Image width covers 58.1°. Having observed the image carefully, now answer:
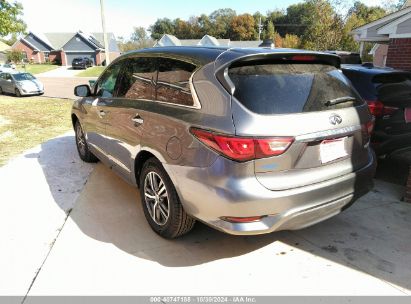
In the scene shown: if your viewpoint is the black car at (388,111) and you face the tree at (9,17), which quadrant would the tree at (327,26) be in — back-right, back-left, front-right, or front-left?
front-right

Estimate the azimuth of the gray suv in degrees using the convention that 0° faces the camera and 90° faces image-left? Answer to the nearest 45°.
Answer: approximately 135°

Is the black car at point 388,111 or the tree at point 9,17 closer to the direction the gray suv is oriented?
the tree

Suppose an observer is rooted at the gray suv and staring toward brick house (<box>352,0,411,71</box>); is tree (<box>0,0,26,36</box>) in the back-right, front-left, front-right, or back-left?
front-left

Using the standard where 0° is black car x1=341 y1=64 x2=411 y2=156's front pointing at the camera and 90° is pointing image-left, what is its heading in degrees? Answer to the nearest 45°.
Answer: approximately 135°

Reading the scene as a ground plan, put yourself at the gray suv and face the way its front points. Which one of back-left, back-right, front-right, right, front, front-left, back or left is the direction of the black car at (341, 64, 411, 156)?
right

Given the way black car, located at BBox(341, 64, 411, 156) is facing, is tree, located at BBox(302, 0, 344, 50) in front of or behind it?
in front

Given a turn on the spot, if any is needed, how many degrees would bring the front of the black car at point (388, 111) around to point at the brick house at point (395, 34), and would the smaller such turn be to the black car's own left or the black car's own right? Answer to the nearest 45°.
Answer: approximately 45° to the black car's own right

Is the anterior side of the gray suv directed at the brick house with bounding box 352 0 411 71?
no

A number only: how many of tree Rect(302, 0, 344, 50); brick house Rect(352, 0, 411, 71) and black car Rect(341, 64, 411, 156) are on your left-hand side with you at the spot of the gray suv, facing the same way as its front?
0

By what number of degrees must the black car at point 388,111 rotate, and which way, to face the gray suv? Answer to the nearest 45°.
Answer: approximately 135° to its left

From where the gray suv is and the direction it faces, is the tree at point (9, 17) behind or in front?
in front

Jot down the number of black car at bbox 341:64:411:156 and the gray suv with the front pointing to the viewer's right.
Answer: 0

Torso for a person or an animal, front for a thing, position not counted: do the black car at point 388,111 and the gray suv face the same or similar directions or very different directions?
same or similar directions

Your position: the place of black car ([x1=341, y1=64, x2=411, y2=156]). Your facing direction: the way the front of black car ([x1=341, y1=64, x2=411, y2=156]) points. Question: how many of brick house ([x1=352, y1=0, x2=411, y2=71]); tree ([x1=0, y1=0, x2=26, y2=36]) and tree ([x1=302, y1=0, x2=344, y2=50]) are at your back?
0

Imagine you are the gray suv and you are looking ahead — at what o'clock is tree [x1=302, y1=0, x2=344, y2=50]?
The tree is roughly at 2 o'clock from the gray suv.
